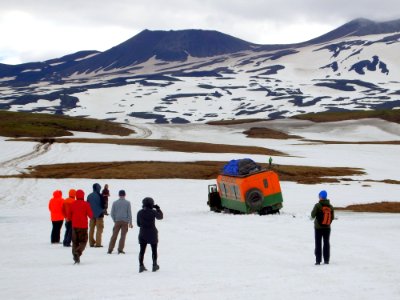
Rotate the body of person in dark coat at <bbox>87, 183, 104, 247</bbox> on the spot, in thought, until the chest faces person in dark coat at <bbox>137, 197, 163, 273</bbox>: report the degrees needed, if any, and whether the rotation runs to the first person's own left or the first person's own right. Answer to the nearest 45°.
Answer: approximately 135° to the first person's own right

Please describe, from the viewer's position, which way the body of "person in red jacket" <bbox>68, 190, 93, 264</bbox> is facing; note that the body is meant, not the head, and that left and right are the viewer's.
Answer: facing away from the viewer

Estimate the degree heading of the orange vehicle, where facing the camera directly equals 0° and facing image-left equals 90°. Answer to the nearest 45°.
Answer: approximately 135°

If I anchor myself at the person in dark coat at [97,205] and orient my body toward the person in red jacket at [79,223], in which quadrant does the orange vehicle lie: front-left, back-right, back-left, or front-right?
back-left

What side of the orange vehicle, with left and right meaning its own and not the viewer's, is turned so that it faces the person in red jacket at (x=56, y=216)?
left

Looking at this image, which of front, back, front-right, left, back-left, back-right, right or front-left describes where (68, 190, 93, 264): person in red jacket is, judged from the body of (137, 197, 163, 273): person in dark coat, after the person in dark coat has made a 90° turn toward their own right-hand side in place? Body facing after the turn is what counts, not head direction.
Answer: back

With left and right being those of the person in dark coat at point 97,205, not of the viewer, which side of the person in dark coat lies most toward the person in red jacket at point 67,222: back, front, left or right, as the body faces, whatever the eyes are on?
left

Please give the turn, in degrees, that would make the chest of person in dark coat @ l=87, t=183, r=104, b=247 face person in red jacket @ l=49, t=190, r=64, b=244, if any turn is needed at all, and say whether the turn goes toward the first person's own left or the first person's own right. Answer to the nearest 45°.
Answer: approximately 90° to the first person's own left

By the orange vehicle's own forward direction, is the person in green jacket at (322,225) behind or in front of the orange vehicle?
behind

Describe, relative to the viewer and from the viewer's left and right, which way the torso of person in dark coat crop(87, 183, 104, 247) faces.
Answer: facing away from the viewer and to the right of the viewer
